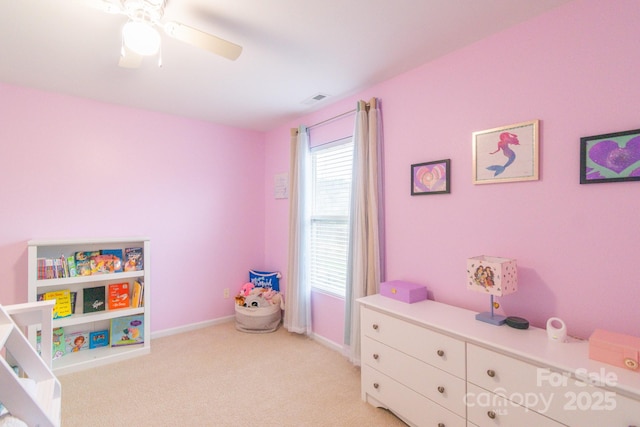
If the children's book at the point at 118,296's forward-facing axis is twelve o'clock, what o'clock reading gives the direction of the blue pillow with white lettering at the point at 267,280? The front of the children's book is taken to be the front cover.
The blue pillow with white lettering is roughly at 9 o'clock from the children's book.

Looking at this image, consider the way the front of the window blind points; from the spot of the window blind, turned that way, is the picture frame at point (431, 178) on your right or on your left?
on your left

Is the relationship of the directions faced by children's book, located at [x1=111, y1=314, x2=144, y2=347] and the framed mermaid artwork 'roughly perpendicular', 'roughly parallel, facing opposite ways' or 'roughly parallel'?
roughly perpendicular

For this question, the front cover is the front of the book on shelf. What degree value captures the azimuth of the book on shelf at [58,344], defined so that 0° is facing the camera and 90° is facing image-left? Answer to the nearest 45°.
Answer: approximately 315°

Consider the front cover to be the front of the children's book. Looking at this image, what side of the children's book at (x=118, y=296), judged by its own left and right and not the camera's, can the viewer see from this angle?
front

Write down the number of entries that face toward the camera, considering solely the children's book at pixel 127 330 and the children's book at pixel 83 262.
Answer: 2

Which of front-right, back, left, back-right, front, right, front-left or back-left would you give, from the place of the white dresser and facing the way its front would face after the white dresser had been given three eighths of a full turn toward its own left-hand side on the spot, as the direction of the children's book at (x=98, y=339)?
back

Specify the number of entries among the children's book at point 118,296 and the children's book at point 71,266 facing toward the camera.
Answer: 2

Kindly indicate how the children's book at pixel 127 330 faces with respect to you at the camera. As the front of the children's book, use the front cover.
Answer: facing the viewer

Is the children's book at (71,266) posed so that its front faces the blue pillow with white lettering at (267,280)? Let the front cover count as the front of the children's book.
no

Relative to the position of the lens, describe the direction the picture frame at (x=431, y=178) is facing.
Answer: facing the viewer and to the left of the viewer

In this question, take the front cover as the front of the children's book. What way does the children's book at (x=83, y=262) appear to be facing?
toward the camera

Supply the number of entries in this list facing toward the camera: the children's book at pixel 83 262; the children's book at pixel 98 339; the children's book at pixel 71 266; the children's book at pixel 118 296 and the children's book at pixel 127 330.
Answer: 5

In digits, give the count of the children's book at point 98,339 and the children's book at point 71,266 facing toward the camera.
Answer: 2
